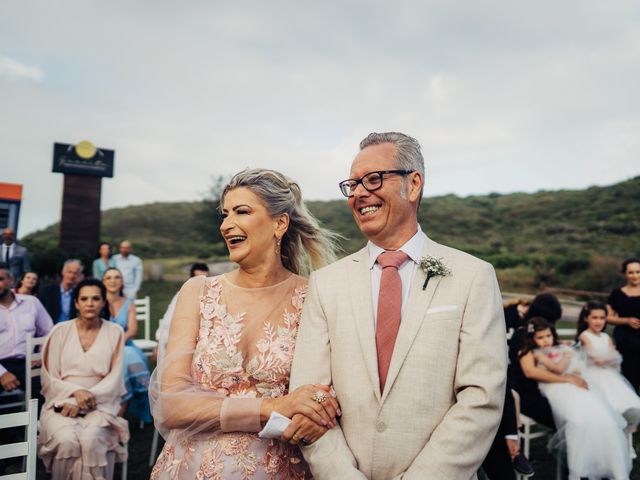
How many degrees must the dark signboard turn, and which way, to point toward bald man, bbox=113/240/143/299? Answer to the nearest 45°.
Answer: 0° — it already faces them

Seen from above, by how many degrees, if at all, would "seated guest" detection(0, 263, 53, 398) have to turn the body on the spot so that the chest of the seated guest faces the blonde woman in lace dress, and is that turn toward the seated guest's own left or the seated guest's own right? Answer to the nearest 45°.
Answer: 0° — they already face them

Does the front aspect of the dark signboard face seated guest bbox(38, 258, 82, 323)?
yes

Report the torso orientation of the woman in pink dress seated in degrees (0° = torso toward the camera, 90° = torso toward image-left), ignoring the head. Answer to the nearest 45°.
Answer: approximately 0°

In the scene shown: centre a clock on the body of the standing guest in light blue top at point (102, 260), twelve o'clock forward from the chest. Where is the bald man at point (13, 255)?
The bald man is roughly at 4 o'clock from the standing guest in light blue top.

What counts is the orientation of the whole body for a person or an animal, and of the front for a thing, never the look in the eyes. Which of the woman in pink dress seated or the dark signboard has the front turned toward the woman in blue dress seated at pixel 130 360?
the dark signboard
